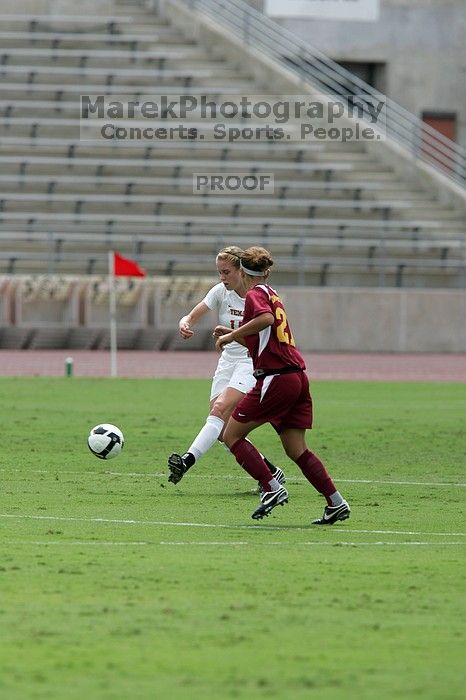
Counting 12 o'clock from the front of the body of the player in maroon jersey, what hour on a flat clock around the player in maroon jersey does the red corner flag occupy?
The red corner flag is roughly at 1 o'clock from the player in maroon jersey.

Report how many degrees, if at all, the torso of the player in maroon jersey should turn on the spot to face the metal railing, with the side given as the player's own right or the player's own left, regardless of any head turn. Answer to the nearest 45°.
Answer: approximately 45° to the player's own right

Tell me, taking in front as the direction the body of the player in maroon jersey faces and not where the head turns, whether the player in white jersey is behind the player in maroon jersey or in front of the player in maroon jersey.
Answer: in front

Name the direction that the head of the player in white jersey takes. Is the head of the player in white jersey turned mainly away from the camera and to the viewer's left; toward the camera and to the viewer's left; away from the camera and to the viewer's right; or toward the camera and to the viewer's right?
toward the camera and to the viewer's left

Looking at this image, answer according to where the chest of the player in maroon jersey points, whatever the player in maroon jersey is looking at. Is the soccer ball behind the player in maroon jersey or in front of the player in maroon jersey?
in front

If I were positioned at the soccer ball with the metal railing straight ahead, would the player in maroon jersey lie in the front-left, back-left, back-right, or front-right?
back-right

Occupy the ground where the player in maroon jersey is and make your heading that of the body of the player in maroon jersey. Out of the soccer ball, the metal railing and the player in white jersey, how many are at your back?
0

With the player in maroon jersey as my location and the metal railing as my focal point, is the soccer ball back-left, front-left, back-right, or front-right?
front-left

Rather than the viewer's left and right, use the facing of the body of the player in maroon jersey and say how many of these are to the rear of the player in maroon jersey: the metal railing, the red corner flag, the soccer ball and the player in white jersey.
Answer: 0

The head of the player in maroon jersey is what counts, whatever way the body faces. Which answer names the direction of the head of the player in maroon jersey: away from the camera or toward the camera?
away from the camera

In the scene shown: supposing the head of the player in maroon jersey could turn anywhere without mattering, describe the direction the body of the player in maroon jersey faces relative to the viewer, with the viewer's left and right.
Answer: facing away from the viewer and to the left of the viewer
